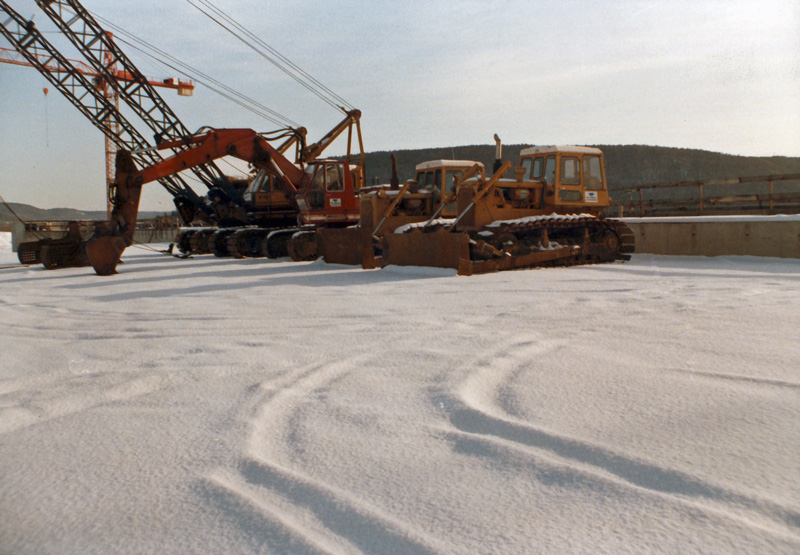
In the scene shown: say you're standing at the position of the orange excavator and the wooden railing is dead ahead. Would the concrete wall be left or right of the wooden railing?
right

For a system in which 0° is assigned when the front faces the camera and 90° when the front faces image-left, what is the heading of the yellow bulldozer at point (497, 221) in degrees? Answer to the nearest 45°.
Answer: approximately 45°

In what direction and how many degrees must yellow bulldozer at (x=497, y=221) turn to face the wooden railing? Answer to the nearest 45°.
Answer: approximately 180°

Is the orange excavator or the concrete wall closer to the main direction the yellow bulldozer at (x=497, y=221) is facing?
the orange excavator
